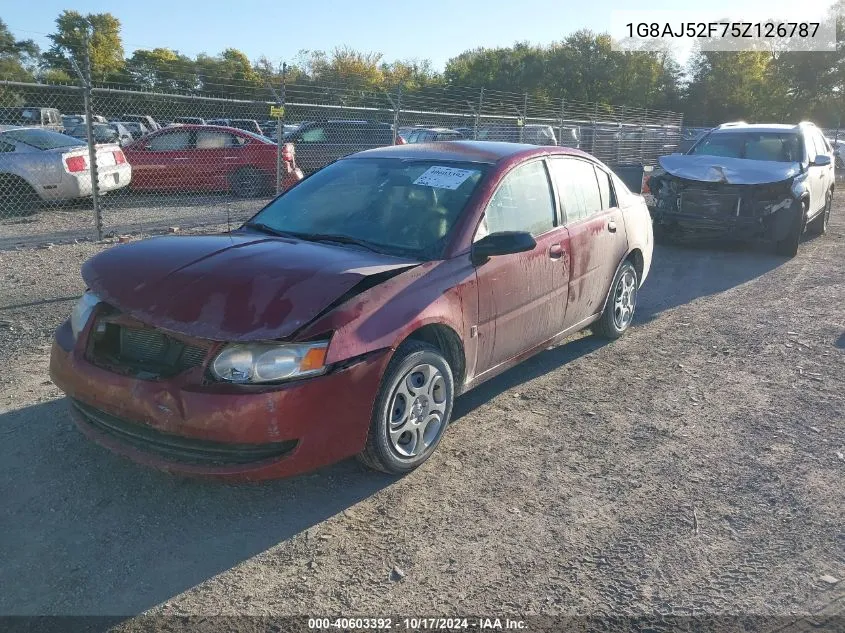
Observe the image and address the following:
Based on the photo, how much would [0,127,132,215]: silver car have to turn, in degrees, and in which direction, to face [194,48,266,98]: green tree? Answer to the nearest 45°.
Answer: approximately 90° to its right

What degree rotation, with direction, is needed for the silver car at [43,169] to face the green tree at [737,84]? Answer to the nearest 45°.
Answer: approximately 90° to its right

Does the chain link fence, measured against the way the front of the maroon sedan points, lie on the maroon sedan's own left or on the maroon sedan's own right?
on the maroon sedan's own right

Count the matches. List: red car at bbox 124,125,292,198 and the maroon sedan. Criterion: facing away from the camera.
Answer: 0

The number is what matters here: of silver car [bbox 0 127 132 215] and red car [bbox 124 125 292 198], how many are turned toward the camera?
0

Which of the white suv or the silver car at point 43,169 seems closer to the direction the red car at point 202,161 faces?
the silver car

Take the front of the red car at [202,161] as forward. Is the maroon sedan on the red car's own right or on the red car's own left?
on the red car's own left

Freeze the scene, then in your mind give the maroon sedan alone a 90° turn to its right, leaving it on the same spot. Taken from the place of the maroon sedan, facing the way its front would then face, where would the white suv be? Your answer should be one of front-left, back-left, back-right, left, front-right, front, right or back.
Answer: right

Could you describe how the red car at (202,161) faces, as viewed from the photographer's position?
facing to the left of the viewer

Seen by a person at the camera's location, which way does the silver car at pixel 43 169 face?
facing away from the viewer and to the left of the viewer

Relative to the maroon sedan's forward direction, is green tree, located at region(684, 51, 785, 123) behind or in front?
behind

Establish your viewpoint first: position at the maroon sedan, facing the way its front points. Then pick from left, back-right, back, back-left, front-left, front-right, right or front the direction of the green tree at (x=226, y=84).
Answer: back-right
